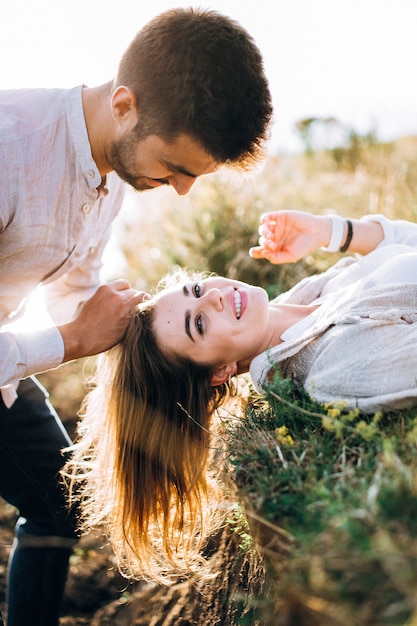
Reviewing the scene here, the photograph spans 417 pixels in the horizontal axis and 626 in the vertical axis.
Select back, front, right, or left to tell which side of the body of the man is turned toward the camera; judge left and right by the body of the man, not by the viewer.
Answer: right
